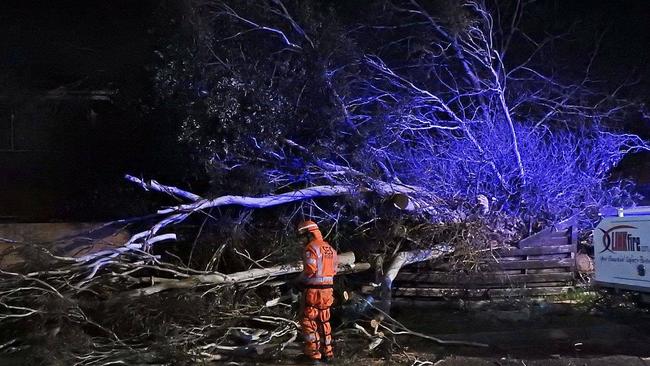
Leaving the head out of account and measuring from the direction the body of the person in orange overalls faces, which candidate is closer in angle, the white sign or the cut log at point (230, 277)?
the cut log

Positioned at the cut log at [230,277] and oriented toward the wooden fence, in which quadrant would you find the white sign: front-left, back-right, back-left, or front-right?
front-right

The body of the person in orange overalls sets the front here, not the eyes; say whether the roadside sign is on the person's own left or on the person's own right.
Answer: on the person's own right

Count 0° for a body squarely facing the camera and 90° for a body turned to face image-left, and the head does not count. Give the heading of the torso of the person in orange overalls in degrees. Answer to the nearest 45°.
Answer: approximately 135°

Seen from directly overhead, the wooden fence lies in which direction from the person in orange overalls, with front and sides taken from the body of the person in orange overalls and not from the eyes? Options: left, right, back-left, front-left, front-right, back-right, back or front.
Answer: right
